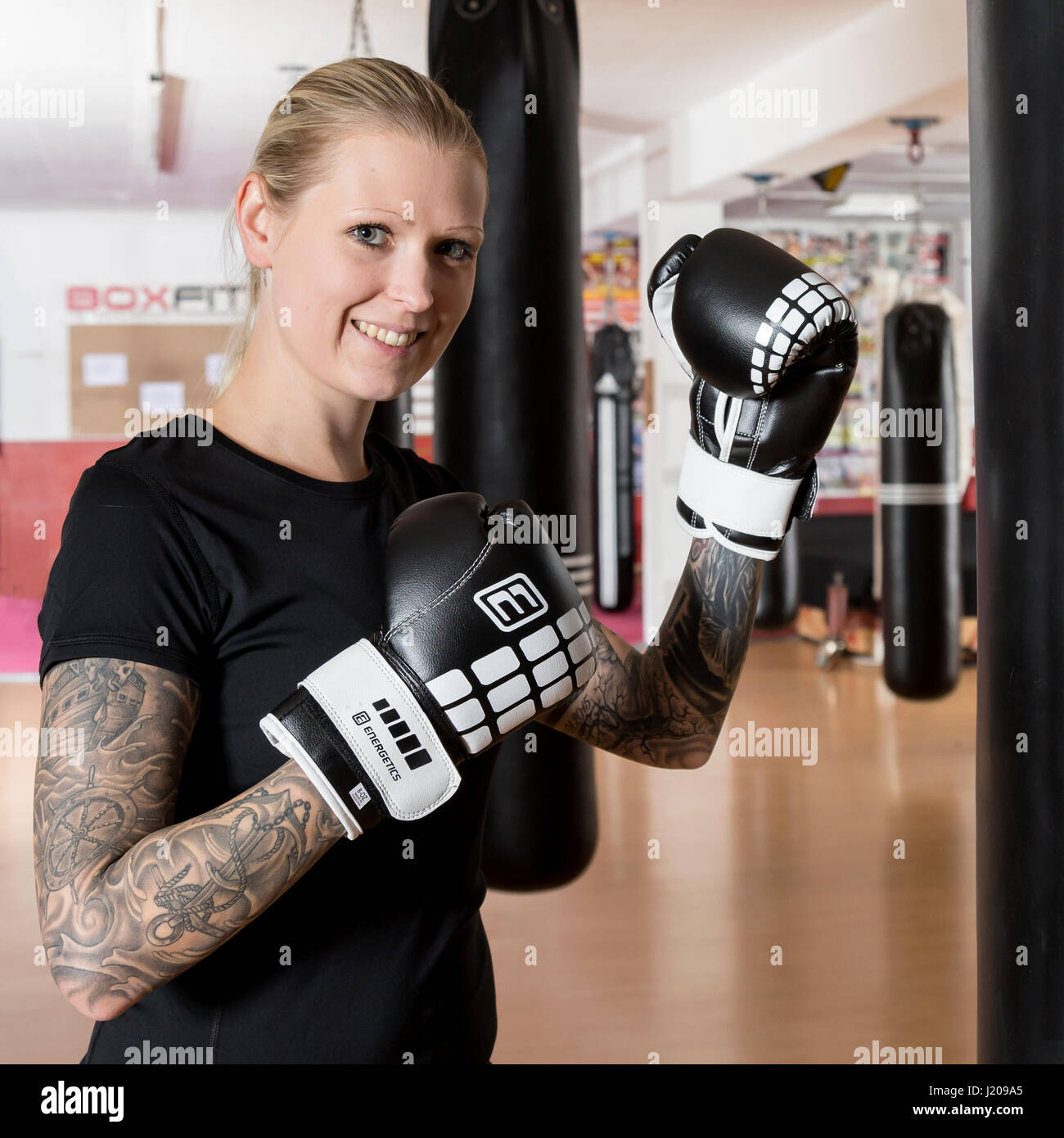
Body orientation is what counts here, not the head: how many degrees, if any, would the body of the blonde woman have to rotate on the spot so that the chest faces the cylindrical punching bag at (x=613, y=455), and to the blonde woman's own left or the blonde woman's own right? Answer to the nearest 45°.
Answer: approximately 135° to the blonde woman's own left

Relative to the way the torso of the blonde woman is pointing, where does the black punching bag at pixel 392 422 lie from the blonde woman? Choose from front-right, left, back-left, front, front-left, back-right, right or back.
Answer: back-left

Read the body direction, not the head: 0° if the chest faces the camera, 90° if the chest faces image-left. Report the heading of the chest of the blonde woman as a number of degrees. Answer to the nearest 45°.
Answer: approximately 315°

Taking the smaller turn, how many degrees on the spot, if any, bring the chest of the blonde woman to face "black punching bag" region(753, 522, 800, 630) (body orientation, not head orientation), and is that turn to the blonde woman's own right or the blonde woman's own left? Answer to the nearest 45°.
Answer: approximately 135° to the blonde woman's own left

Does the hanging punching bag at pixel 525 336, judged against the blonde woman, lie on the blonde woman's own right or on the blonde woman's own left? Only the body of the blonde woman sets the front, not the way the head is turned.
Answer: on the blonde woman's own left
